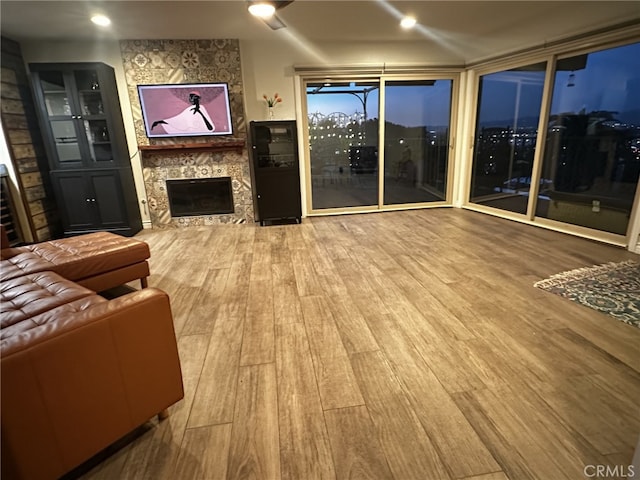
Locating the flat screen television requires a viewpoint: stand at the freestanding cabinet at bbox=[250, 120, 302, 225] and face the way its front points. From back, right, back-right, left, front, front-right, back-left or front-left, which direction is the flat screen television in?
right

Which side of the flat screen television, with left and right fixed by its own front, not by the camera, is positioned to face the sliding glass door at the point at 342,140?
left

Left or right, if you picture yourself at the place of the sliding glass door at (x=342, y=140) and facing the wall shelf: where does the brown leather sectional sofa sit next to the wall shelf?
left

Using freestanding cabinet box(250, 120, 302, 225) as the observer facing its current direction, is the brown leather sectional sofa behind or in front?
in front

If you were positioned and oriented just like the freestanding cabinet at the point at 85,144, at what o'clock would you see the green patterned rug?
The green patterned rug is roughly at 11 o'clock from the freestanding cabinet.

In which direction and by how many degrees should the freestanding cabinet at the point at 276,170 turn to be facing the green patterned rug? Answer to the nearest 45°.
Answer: approximately 45° to its left

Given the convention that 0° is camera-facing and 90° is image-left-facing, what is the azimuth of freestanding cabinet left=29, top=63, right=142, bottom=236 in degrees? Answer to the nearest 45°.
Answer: approximately 0°

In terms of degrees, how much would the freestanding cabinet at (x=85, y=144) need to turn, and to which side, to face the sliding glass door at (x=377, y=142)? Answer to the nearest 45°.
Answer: approximately 90° to its left

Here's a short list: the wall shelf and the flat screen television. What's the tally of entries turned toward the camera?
2

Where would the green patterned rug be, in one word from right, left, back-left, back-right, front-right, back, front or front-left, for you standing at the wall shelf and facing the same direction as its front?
front-left

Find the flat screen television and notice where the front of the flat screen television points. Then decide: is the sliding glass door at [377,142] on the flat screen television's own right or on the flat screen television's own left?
on the flat screen television's own left

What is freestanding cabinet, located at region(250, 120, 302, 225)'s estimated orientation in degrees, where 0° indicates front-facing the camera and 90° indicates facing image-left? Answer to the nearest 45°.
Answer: approximately 0°
